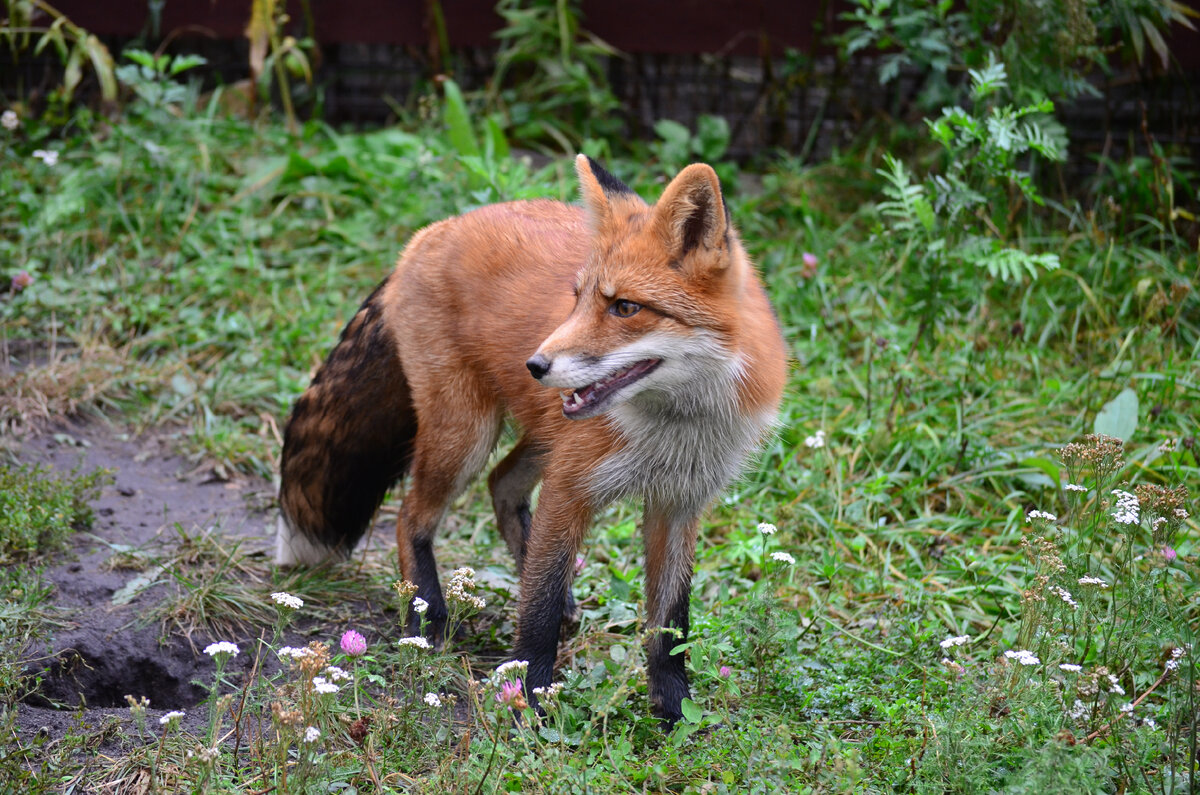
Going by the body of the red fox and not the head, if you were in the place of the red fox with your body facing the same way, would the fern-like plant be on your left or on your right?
on your left

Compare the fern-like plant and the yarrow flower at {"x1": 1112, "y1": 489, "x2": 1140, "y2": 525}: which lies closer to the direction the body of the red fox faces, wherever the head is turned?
the yarrow flower

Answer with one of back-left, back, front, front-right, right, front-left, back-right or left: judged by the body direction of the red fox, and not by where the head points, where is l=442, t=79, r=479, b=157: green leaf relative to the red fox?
back-left

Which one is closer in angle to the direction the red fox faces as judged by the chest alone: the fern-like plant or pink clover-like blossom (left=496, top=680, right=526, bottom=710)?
the pink clover-like blossom

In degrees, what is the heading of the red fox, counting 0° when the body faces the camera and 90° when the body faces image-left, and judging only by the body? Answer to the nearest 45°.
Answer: approximately 315°

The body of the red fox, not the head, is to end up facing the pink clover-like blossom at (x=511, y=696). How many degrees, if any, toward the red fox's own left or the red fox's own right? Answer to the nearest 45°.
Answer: approximately 45° to the red fox's own right

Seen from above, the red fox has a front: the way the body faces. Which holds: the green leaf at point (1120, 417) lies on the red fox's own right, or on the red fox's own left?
on the red fox's own left

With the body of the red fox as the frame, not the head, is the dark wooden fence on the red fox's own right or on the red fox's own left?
on the red fox's own left

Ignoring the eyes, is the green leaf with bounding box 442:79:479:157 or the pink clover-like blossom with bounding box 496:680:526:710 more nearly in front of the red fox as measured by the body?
the pink clover-like blossom
